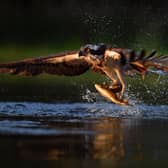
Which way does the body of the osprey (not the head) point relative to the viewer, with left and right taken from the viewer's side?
facing the viewer and to the left of the viewer
